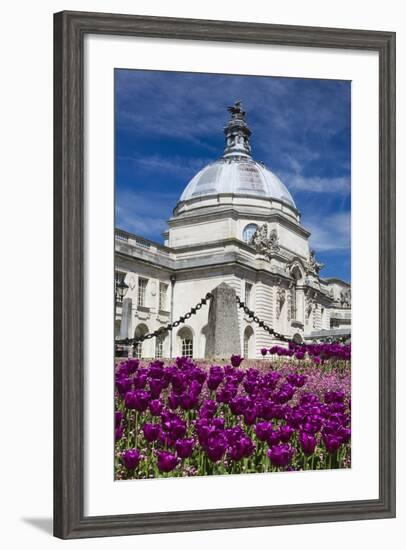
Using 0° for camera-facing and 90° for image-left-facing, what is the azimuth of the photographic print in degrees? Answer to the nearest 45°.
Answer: approximately 315°

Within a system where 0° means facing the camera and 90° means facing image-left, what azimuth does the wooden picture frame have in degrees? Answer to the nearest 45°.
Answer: approximately 315°
